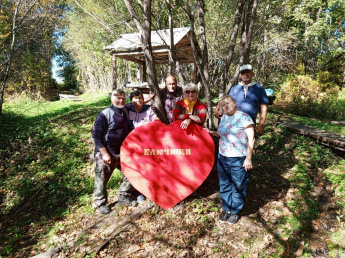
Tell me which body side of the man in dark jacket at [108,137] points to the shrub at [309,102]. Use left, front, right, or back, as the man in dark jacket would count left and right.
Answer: left

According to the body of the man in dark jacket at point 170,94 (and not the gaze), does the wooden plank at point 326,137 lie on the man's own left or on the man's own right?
on the man's own left

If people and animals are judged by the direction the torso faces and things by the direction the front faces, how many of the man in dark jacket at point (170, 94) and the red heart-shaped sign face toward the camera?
2

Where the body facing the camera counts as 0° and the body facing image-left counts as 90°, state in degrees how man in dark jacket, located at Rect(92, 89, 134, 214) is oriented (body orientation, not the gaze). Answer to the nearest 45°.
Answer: approximately 315°
